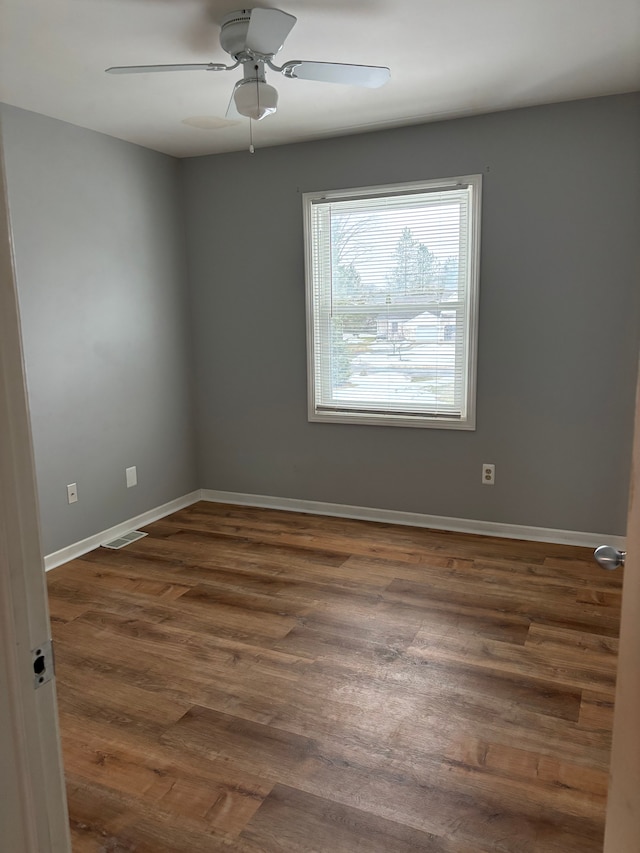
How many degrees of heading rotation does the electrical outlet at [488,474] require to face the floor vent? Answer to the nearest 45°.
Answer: approximately 90° to its right

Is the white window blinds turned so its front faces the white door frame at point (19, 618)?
yes

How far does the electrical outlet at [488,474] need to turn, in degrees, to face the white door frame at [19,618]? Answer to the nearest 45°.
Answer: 0° — it already faces it

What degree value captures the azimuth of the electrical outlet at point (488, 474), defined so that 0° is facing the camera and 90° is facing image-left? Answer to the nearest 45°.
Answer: approximately 0°

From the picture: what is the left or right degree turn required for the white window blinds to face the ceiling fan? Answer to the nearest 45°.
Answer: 0° — it already faces it

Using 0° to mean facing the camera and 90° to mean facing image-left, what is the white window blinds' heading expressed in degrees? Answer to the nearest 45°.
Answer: approximately 0°

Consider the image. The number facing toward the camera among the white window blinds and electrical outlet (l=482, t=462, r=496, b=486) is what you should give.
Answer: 2
